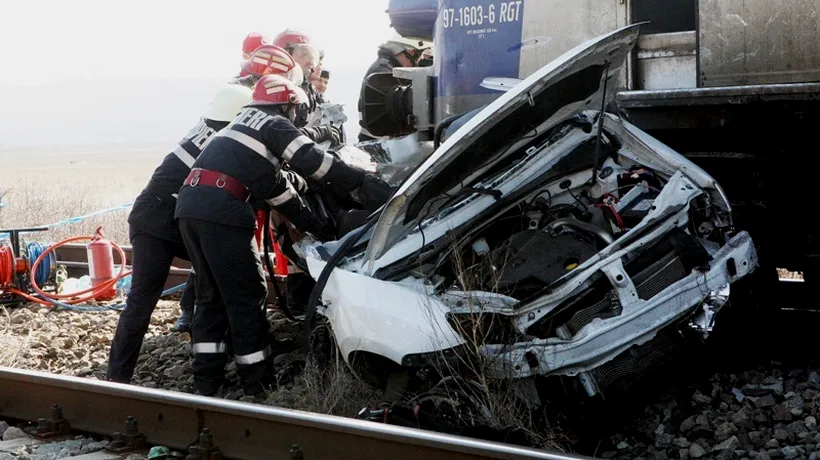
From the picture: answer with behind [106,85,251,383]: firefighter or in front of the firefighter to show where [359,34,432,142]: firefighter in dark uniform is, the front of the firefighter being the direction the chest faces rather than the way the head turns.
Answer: in front

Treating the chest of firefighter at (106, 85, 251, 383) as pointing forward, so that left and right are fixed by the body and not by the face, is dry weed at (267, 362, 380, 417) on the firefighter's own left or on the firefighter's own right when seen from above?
on the firefighter's own right

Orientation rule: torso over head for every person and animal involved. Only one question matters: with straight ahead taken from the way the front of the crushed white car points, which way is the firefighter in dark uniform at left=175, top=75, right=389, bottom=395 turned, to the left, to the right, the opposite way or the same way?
to the left

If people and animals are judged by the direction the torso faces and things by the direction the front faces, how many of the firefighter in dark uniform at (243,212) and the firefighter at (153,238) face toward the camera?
0

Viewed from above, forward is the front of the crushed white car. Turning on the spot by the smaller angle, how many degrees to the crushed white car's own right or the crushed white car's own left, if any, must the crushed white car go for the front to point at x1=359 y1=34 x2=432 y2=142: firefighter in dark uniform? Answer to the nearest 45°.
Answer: approximately 135° to the crushed white car's own left

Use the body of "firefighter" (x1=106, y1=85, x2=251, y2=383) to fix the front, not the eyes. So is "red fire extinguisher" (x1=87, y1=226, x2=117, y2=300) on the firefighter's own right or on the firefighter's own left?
on the firefighter's own left

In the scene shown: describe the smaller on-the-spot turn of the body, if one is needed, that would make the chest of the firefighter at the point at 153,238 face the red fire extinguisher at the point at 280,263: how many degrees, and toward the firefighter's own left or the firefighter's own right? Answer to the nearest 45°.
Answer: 0° — they already face it

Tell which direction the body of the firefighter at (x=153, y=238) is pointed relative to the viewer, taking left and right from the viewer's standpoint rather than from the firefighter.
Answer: facing away from the viewer and to the right of the viewer

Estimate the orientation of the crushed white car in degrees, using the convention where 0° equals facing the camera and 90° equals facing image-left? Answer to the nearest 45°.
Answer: approximately 315°
